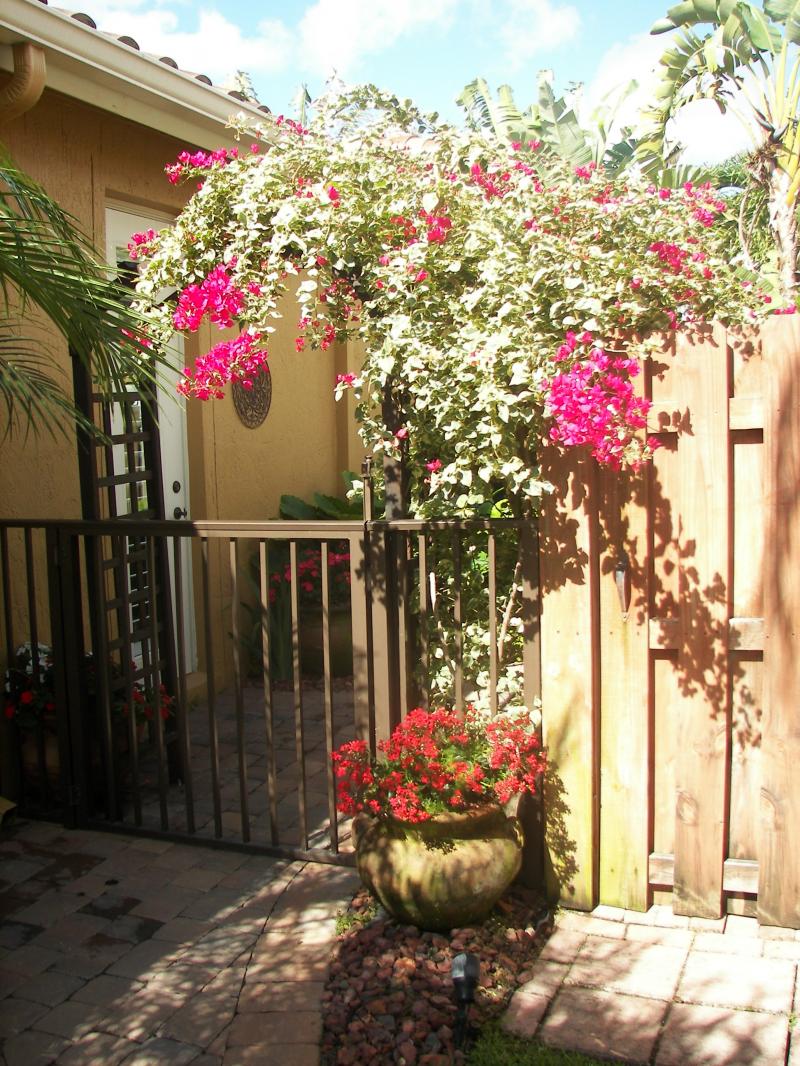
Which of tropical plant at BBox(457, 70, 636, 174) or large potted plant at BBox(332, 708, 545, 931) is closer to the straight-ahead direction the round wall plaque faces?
the large potted plant

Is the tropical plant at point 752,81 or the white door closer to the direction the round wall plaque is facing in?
the white door
